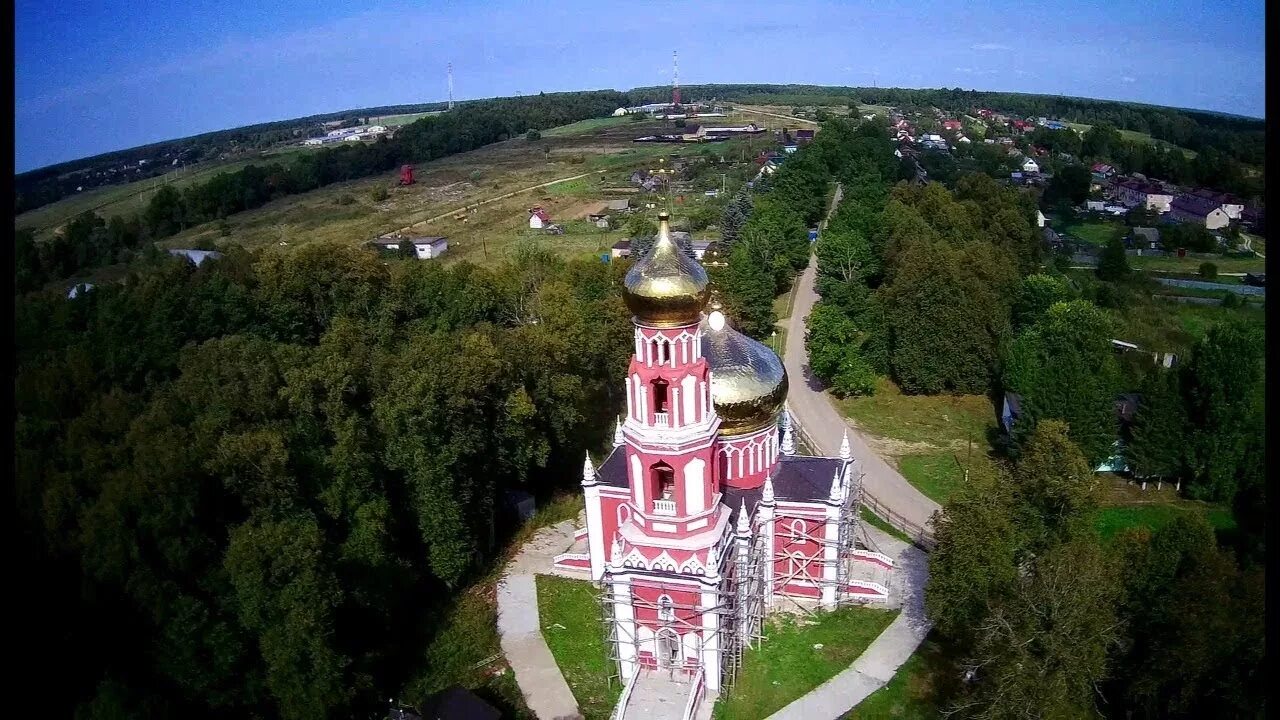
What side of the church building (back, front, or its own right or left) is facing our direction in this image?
front
